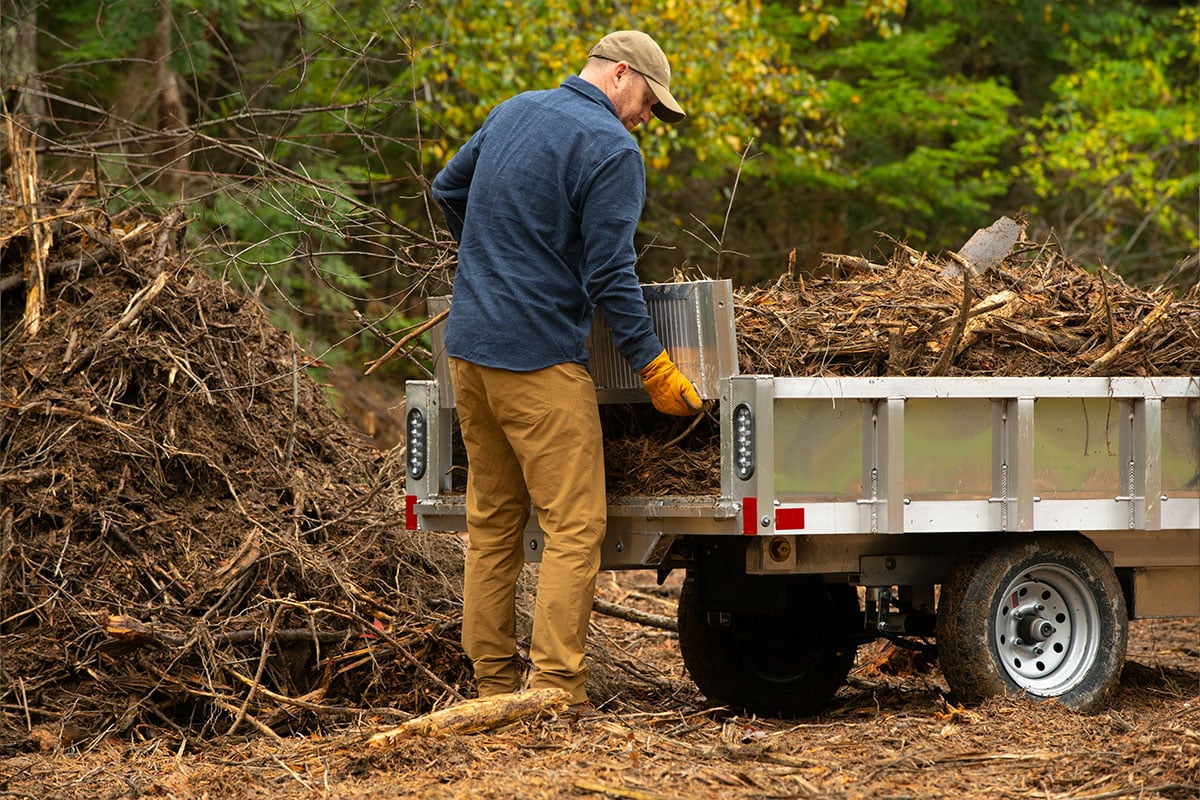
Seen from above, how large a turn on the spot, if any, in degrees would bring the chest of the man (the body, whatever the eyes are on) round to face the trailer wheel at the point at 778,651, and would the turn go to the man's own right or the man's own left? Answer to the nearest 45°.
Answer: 0° — they already face it

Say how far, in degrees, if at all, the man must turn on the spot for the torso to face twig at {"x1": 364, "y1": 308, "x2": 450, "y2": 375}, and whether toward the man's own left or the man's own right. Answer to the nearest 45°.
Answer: approximately 90° to the man's own left

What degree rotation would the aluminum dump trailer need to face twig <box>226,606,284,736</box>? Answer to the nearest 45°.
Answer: approximately 135° to its left

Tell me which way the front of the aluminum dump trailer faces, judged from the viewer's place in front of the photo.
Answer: facing away from the viewer and to the right of the viewer

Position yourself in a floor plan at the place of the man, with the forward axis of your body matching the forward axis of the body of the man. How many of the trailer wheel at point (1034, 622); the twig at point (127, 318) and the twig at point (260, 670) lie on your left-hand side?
2

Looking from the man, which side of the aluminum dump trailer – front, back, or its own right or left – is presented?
back

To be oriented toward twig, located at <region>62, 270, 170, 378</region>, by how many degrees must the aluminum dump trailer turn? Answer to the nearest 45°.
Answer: approximately 135° to its left

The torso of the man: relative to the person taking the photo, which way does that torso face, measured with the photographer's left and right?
facing away from the viewer and to the right of the viewer
